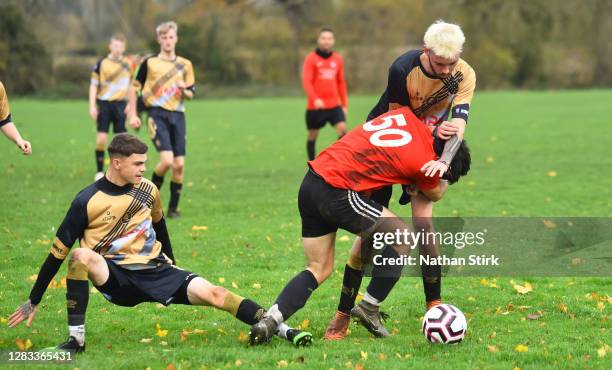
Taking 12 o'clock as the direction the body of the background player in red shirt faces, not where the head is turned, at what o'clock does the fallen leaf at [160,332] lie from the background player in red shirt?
The fallen leaf is roughly at 12 o'clock from the background player in red shirt.

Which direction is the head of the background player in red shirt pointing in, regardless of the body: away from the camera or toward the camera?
toward the camera

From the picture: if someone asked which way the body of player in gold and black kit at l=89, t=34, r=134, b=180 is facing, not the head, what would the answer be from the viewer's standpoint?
toward the camera

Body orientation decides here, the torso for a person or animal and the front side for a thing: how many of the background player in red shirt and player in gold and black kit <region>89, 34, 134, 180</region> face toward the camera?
2

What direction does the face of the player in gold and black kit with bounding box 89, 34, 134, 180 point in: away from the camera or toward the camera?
toward the camera

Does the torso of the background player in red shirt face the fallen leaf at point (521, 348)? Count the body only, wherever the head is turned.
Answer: yes

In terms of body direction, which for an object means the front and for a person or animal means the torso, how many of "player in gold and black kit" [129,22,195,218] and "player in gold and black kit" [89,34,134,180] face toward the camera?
2

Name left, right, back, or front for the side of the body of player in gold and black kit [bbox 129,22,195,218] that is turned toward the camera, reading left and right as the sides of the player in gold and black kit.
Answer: front

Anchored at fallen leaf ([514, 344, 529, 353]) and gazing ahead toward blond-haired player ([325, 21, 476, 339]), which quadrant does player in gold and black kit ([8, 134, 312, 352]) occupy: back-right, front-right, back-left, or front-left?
front-left

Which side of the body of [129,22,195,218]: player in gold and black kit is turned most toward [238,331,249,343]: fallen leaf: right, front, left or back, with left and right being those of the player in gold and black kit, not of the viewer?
front

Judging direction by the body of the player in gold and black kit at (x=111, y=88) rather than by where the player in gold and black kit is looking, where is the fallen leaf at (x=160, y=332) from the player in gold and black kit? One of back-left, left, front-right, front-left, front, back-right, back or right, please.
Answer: front

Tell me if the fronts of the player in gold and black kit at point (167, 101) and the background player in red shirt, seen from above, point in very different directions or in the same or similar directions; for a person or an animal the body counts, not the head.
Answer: same or similar directions

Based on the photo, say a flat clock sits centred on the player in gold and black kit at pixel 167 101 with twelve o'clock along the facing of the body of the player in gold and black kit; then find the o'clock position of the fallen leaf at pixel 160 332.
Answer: The fallen leaf is roughly at 12 o'clock from the player in gold and black kit.

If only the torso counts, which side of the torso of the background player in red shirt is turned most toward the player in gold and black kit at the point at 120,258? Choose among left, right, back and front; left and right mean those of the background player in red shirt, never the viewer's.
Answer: front
